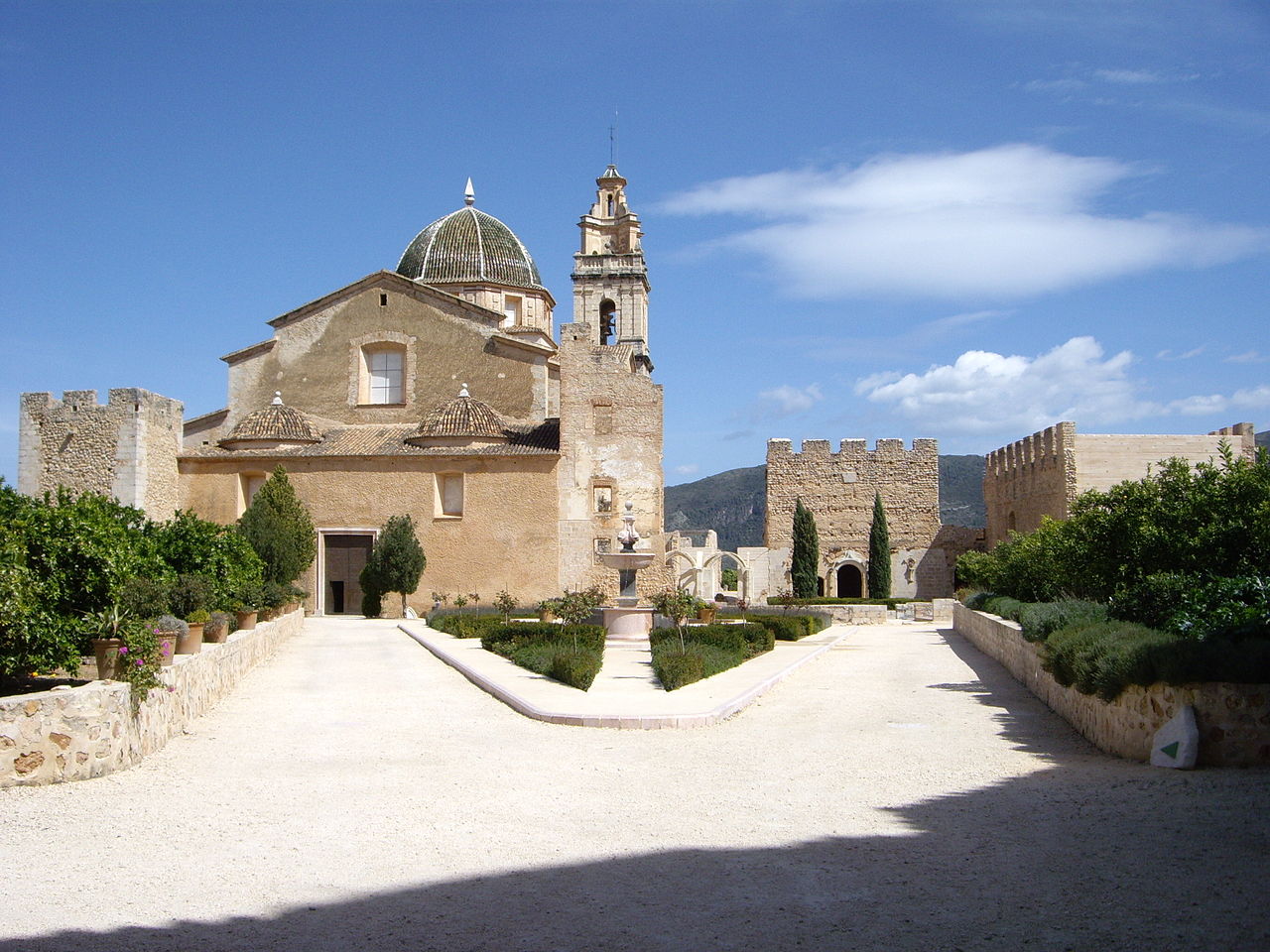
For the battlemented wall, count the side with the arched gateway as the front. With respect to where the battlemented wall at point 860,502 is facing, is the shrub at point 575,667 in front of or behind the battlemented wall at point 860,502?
in front

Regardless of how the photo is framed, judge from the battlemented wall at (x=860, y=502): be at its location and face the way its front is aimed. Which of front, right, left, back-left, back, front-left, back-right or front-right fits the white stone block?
front

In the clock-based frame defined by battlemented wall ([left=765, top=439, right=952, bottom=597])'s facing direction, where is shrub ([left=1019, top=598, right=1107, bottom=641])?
The shrub is roughly at 12 o'clock from the battlemented wall.

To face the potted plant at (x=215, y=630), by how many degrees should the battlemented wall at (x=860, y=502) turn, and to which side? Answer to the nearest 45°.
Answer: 0° — it already faces it

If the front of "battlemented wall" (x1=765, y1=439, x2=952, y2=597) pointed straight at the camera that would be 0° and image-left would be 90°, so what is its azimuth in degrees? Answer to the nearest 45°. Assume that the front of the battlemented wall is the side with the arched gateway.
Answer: approximately 0°

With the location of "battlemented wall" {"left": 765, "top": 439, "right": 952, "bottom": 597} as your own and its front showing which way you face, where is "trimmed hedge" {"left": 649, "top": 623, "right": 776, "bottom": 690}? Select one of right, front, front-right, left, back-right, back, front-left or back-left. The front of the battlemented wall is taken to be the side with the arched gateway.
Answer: front

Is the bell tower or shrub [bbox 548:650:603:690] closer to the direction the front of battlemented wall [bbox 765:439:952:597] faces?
the shrub

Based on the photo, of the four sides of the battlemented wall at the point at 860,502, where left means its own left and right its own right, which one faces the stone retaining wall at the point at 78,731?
front

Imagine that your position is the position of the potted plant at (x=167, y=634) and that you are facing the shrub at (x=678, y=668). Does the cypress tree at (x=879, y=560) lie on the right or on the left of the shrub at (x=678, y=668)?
left

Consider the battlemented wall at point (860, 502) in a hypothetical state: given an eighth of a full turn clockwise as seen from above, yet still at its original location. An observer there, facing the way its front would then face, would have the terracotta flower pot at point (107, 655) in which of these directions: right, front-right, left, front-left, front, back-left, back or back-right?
front-left

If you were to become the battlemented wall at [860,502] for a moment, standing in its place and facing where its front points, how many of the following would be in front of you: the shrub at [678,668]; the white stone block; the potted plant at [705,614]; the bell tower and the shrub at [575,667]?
4

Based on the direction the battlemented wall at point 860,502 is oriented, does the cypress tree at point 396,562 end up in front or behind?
in front
